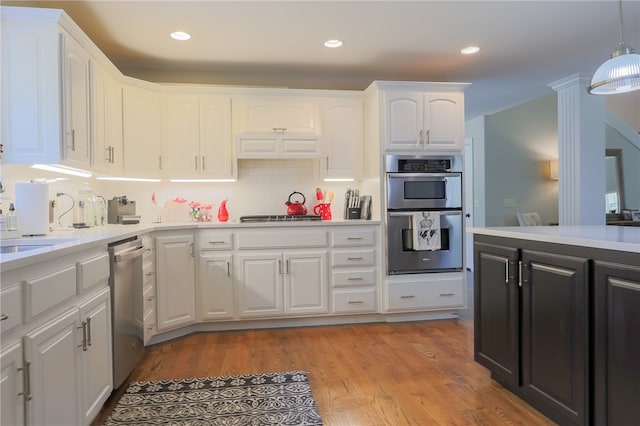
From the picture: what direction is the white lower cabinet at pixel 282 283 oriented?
toward the camera

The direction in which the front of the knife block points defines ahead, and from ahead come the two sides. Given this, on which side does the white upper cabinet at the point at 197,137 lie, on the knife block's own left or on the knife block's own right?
on the knife block's own right

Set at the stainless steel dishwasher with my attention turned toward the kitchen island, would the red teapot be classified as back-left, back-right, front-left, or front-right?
front-left

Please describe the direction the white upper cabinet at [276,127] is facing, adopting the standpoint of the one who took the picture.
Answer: facing the viewer

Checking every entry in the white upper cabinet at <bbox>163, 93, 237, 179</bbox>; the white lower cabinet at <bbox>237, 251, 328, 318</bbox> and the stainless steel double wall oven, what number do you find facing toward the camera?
3

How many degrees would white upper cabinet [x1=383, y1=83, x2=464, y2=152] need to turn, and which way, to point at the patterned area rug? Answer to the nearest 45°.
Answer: approximately 45° to its right

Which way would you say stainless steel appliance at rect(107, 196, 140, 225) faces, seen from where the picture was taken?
facing the viewer and to the right of the viewer

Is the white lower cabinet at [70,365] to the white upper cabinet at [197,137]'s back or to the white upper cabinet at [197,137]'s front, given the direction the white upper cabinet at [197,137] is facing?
to the front

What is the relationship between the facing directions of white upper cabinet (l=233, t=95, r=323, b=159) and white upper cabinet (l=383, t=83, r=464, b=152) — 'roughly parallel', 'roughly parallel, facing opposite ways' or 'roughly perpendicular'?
roughly parallel

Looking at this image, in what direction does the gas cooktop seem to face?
toward the camera

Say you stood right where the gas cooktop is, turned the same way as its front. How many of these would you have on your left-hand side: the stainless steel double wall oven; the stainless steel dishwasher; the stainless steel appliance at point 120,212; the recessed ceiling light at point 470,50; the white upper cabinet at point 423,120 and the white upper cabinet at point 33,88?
3
